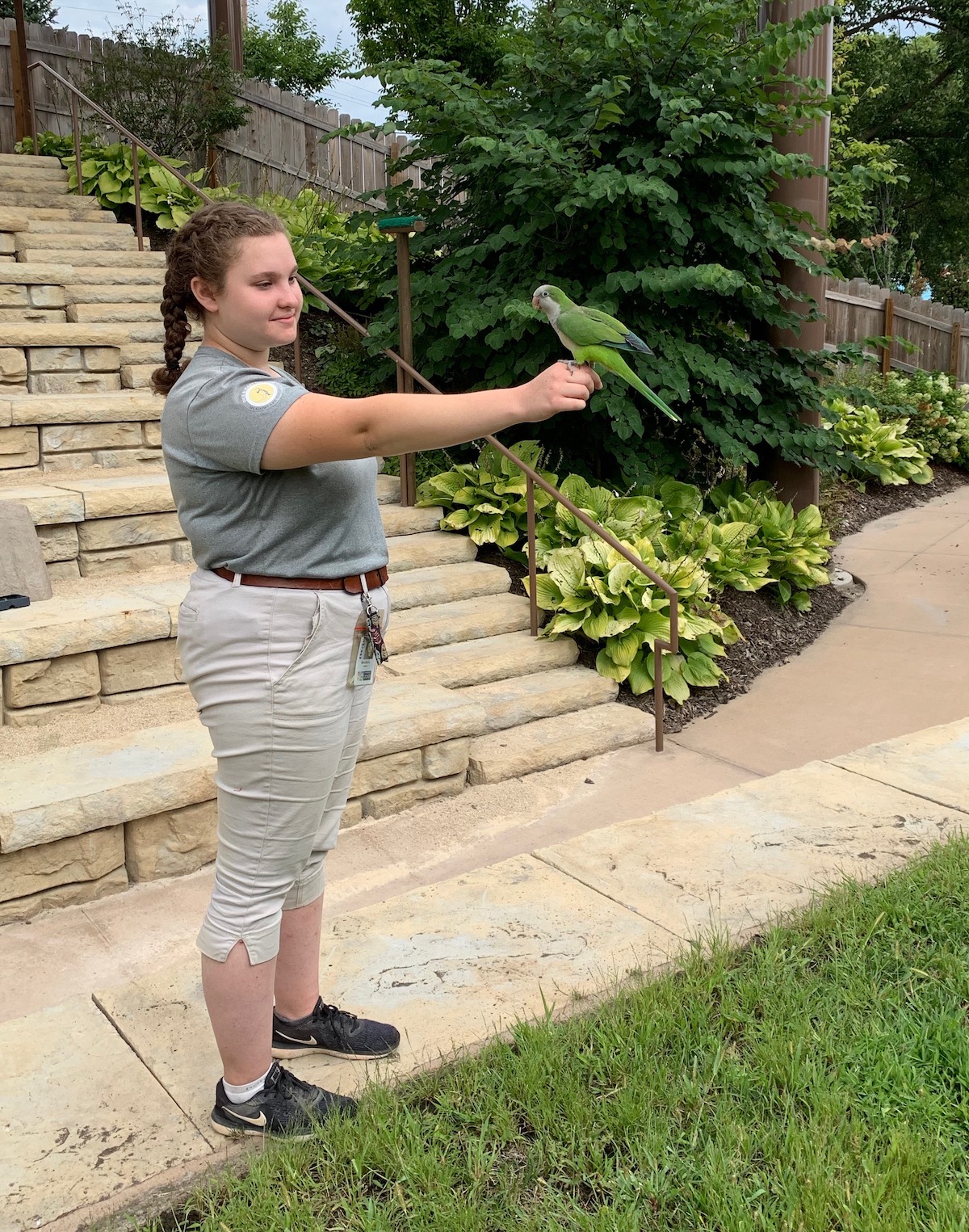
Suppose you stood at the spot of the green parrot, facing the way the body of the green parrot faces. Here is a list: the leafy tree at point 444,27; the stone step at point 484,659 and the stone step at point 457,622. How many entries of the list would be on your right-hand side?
3

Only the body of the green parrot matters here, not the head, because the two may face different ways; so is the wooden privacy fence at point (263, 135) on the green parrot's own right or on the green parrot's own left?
on the green parrot's own right

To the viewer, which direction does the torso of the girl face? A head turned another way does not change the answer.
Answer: to the viewer's right

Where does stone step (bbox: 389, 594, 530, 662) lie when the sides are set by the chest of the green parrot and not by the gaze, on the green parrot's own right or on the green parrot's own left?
on the green parrot's own right

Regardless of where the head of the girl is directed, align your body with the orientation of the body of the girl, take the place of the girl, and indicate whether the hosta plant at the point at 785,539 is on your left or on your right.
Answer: on your left

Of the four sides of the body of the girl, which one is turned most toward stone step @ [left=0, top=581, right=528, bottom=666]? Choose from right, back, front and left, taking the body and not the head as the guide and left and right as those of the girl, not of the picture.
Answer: left

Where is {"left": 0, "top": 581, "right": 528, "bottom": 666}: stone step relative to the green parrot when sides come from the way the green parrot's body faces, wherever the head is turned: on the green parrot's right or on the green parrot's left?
on the green parrot's right

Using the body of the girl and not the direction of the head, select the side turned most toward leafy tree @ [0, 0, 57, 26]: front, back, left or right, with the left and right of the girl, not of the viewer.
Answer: left

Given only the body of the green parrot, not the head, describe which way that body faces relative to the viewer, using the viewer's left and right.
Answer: facing to the left of the viewer
